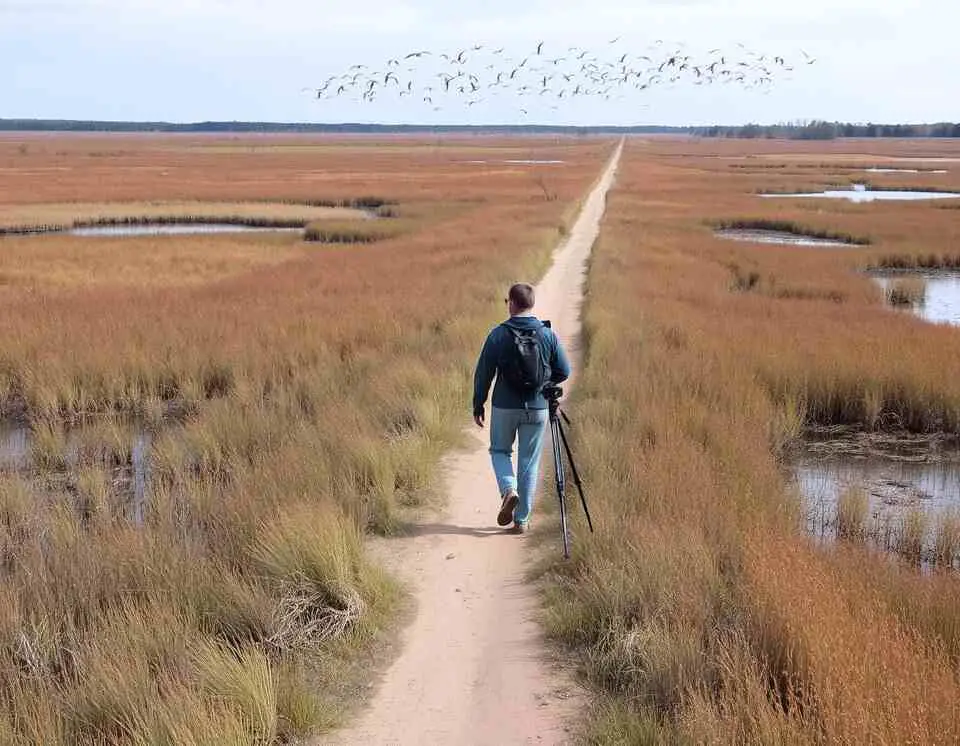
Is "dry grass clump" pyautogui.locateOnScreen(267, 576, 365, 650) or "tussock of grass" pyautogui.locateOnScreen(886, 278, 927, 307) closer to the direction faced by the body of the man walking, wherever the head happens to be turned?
the tussock of grass

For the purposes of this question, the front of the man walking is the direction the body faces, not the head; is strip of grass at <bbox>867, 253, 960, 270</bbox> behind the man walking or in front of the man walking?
in front

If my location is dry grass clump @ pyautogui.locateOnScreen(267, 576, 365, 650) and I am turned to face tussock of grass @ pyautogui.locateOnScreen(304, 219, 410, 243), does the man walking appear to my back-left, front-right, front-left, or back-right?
front-right

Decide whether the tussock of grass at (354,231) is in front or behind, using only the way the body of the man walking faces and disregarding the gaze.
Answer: in front

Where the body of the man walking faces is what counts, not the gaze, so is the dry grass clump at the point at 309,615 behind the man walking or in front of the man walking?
behind

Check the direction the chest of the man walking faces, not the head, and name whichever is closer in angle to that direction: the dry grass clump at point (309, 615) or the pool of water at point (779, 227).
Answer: the pool of water

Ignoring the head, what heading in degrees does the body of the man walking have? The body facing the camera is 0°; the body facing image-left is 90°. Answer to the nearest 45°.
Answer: approximately 180°

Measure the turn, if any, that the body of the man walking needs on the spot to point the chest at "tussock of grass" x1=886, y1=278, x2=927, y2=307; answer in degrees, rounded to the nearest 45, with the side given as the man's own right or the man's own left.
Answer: approximately 45° to the man's own right

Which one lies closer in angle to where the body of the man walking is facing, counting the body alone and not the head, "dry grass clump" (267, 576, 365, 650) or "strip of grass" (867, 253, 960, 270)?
the strip of grass

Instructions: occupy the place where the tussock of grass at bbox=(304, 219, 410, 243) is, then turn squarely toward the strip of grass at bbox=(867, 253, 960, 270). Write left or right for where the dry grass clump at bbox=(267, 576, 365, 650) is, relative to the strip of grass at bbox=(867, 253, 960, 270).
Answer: right

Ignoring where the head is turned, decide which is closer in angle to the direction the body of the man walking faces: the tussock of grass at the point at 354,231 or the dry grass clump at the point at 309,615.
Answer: the tussock of grass
